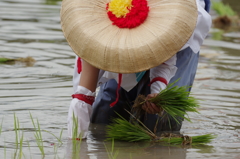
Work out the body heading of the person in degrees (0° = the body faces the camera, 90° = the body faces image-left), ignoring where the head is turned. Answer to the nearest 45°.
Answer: approximately 0°
